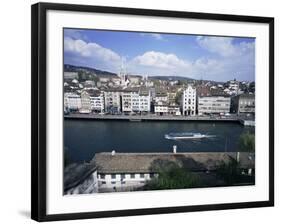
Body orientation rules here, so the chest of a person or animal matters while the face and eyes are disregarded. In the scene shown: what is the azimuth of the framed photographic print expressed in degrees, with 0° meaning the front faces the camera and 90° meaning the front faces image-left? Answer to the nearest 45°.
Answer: approximately 315°
